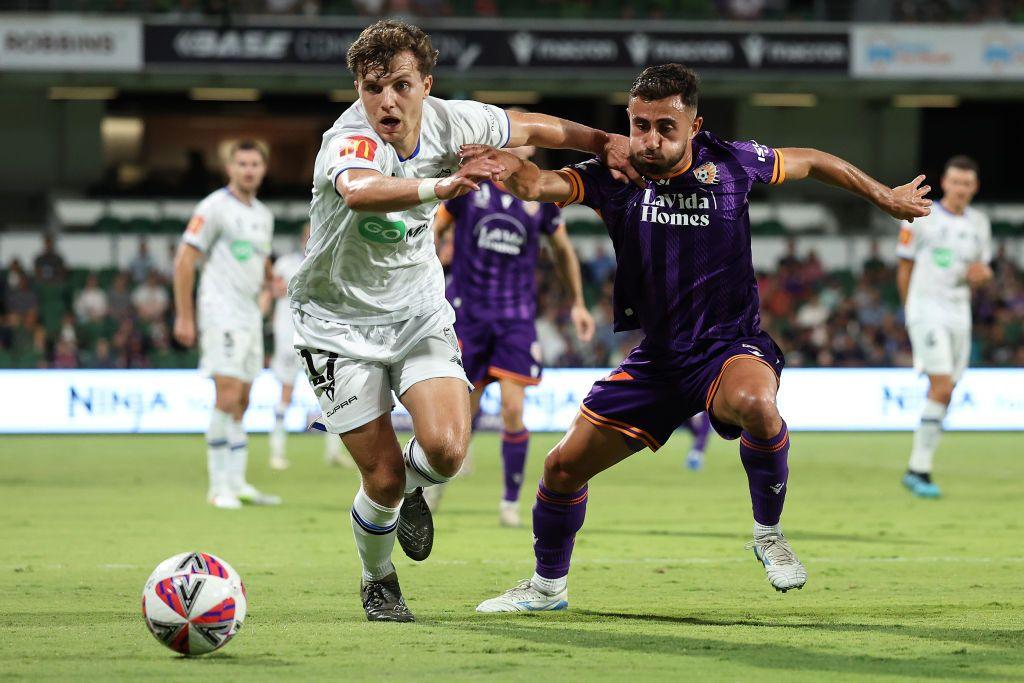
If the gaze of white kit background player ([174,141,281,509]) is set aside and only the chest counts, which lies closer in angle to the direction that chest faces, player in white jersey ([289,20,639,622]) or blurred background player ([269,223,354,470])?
the player in white jersey

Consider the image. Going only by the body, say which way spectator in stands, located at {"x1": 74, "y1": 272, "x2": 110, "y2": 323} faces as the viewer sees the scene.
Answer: toward the camera

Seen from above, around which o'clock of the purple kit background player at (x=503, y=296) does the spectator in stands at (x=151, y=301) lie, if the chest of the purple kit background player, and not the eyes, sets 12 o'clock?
The spectator in stands is roughly at 5 o'clock from the purple kit background player.

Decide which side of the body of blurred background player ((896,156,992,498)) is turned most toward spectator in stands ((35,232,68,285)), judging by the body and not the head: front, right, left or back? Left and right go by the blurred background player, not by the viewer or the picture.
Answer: back

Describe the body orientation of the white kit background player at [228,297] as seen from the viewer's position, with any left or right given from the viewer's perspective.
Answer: facing the viewer and to the right of the viewer

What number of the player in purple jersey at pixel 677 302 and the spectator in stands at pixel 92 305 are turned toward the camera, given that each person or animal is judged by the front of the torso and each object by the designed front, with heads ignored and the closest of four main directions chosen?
2

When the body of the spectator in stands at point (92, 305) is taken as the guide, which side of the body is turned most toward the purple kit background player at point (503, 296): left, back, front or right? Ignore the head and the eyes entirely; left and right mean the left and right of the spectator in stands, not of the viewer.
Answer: front

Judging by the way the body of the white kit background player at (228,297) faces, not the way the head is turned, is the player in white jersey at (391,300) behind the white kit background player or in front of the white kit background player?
in front

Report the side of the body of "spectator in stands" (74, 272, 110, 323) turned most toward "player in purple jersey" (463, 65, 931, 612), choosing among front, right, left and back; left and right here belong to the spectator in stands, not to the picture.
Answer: front

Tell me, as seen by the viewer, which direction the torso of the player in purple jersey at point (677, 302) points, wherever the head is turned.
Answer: toward the camera

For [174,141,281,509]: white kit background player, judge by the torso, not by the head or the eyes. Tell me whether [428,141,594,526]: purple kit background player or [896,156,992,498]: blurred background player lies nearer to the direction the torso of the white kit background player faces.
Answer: the purple kit background player

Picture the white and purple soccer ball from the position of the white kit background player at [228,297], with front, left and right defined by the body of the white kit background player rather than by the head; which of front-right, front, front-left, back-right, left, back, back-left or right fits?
front-right
